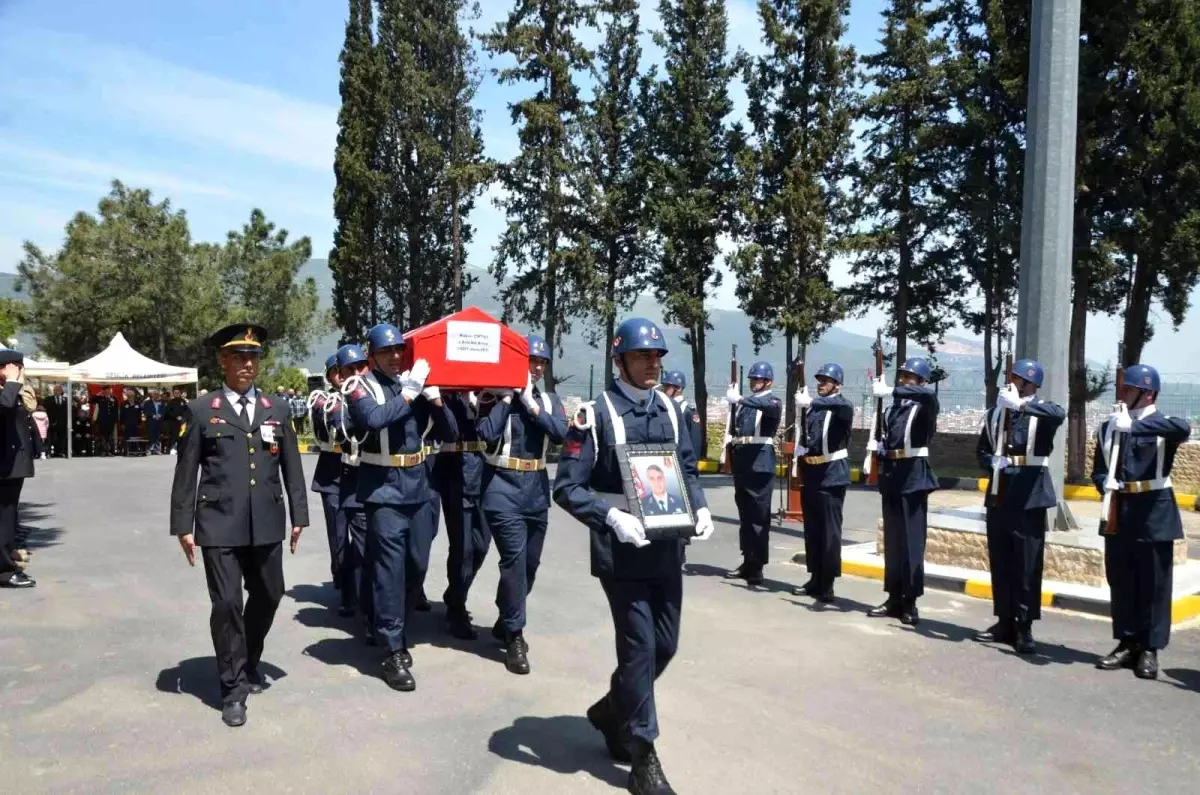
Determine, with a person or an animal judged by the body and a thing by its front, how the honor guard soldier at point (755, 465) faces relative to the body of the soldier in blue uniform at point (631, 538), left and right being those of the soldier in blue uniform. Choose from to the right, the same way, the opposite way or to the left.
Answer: to the right

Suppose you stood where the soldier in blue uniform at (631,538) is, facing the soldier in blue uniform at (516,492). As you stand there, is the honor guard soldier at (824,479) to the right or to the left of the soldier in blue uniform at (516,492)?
right

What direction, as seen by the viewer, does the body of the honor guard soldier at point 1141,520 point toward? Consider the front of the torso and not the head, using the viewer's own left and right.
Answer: facing the viewer and to the left of the viewer

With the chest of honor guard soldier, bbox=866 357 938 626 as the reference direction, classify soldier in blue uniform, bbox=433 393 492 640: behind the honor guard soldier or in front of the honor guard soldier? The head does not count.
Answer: in front

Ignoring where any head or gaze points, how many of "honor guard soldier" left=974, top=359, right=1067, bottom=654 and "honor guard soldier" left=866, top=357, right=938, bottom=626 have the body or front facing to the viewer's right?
0

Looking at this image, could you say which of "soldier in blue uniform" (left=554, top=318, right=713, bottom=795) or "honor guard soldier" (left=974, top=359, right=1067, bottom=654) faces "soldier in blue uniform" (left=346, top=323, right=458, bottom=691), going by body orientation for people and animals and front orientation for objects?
the honor guard soldier

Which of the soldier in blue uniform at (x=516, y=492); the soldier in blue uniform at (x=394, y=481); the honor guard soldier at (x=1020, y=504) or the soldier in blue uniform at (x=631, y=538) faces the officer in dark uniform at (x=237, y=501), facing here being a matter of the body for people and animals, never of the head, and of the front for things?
the honor guard soldier

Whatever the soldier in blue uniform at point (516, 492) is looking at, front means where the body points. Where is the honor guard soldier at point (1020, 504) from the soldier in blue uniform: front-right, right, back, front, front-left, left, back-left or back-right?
front-left

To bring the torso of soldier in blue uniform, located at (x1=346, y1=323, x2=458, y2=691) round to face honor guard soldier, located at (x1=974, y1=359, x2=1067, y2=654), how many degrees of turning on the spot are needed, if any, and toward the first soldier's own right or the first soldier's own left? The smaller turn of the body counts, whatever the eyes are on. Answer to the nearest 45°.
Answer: approximately 45° to the first soldier's own left

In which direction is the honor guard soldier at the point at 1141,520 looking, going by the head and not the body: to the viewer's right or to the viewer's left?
to the viewer's left

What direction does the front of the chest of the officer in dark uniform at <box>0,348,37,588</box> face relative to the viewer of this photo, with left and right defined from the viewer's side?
facing to the right of the viewer

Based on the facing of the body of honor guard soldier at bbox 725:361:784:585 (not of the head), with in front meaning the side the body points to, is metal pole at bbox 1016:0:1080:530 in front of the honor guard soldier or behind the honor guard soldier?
behind

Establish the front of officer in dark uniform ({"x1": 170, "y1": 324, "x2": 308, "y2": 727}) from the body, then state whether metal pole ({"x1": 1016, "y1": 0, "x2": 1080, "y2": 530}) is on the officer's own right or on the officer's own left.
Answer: on the officer's own left

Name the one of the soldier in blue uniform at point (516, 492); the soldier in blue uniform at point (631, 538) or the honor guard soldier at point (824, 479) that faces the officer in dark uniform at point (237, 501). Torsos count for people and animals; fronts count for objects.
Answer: the honor guard soldier

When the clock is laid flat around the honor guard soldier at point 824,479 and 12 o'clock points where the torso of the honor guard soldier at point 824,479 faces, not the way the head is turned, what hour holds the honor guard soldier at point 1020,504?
the honor guard soldier at point 1020,504 is roughly at 9 o'clock from the honor guard soldier at point 824,479.

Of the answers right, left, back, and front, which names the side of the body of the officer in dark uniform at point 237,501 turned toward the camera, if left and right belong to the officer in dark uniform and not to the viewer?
front

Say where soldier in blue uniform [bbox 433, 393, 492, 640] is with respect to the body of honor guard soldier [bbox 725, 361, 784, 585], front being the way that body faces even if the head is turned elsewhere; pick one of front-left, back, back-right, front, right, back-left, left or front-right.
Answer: front
